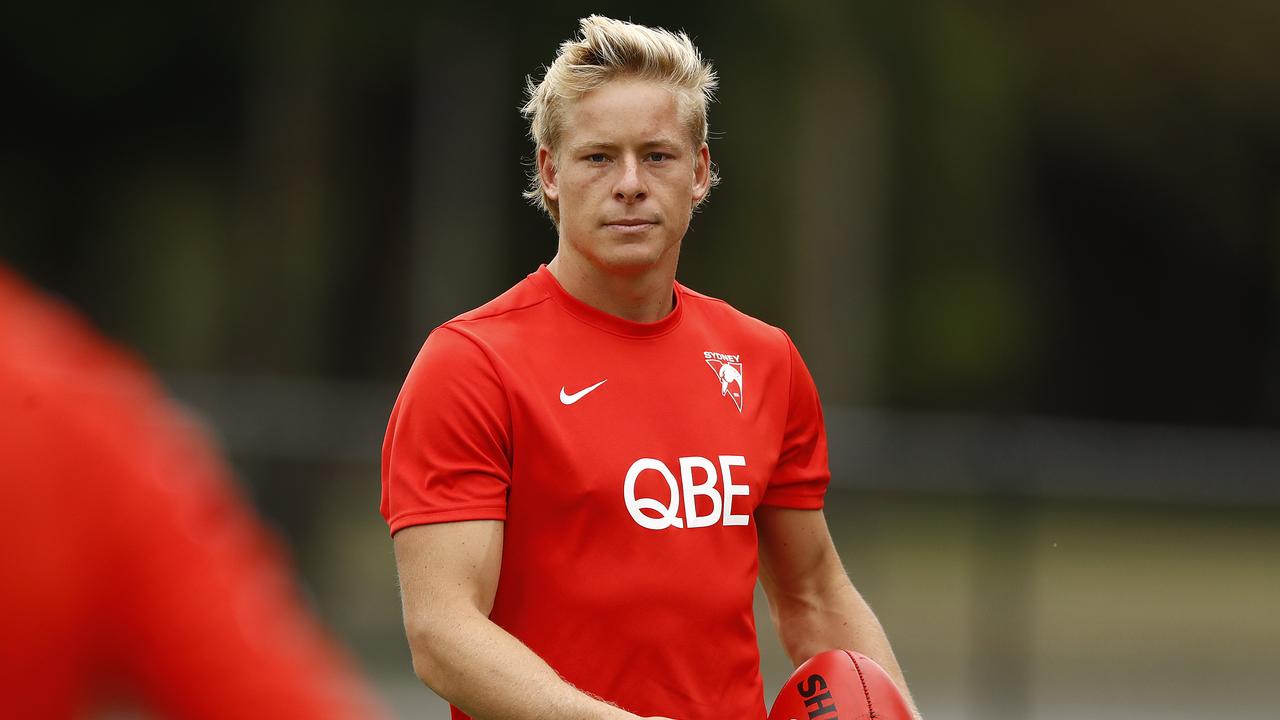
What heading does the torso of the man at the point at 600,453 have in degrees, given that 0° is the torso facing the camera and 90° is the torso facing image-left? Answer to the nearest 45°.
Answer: approximately 315°

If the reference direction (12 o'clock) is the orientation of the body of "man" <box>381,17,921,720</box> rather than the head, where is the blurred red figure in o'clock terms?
The blurred red figure is roughly at 2 o'clock from the man.
